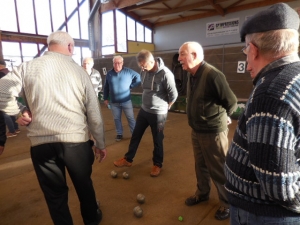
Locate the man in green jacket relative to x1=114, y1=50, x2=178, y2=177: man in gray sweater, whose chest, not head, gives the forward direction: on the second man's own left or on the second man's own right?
on the second man's own left

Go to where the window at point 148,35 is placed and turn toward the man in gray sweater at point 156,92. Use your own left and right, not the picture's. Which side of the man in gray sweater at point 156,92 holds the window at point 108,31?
right

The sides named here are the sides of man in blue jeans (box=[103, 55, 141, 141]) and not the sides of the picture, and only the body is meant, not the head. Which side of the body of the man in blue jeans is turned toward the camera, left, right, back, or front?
front

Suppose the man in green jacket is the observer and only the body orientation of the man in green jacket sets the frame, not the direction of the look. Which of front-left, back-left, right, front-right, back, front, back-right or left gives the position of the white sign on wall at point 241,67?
back-right

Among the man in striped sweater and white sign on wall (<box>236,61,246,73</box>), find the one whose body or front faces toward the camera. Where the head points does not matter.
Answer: the white sign on wall

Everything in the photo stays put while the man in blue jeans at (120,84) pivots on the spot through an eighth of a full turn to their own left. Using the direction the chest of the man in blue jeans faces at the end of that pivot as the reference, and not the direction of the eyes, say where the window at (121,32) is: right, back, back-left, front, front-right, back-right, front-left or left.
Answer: back-left

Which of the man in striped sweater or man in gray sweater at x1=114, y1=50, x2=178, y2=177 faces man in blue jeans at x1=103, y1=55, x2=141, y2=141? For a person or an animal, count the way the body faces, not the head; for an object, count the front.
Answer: the man in striped sweater

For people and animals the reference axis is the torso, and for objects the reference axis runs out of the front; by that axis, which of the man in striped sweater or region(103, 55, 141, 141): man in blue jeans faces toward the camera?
the man in blue jeans

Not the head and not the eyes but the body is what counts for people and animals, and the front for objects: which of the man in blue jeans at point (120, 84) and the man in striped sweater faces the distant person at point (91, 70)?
the man in striped sweater

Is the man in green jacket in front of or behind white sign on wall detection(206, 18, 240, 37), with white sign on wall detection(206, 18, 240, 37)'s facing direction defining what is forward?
in front

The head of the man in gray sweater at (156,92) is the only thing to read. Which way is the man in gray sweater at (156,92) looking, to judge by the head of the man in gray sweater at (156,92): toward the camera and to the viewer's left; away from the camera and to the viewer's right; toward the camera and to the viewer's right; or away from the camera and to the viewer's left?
toward the camera and to the viewer's left

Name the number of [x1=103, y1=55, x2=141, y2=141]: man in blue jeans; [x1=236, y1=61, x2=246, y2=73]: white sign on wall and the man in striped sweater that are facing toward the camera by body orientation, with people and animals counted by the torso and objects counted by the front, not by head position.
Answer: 2

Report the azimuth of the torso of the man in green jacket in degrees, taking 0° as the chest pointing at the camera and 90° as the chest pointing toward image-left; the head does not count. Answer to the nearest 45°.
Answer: approximately 45°

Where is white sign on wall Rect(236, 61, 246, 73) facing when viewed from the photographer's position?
facing the viewer

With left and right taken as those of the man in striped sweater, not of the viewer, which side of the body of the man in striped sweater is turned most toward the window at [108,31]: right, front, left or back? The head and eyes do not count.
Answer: front

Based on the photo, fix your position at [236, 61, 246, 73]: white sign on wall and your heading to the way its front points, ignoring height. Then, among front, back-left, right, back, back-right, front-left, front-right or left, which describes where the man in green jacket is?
front

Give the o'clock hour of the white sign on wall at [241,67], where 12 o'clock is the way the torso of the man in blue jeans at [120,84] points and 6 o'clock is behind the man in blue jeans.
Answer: The white sign on wall is roughly at 8 o'clock from the man in blue jeans.

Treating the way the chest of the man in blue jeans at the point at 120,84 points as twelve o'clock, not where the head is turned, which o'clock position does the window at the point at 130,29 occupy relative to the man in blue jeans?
The window is roughly at 6 o'clock from the man in blue jeans.
